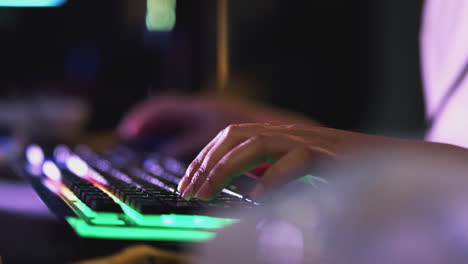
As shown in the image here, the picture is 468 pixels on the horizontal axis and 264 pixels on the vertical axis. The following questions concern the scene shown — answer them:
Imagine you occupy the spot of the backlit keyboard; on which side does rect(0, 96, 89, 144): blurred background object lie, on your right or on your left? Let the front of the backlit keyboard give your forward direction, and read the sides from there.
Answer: on your left

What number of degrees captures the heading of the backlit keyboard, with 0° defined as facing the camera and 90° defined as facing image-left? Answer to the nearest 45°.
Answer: approximately 270°
